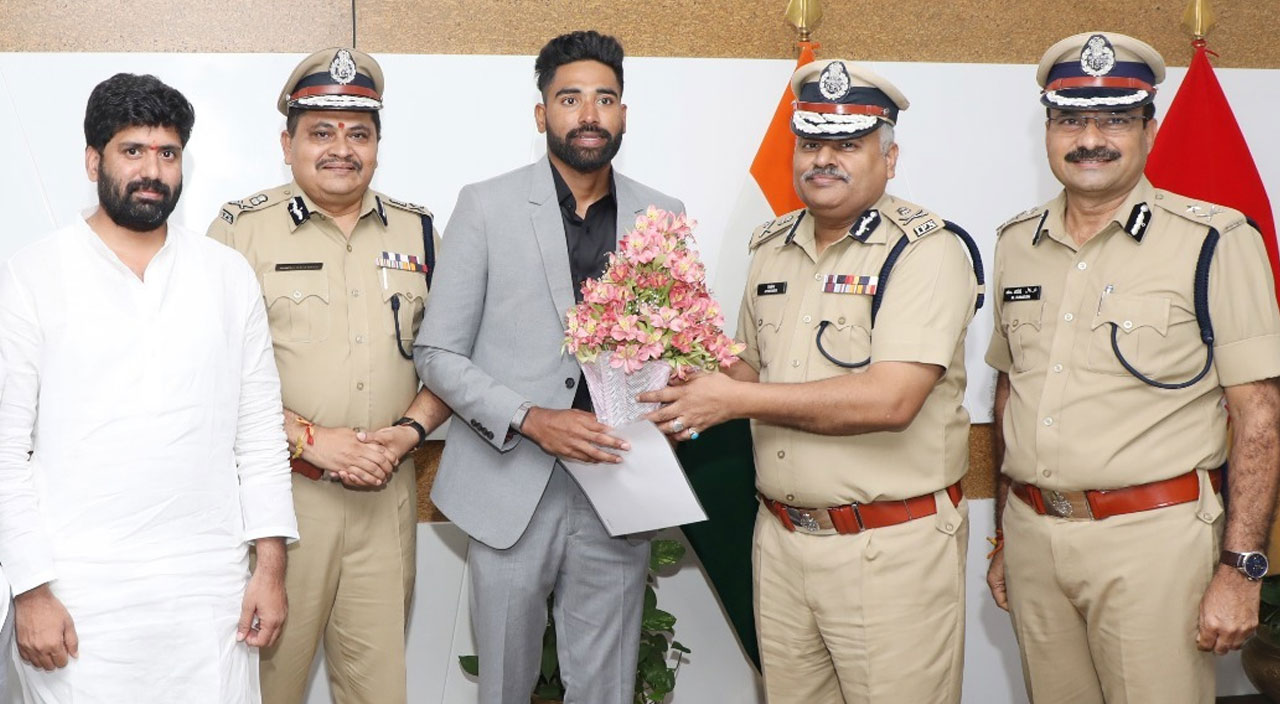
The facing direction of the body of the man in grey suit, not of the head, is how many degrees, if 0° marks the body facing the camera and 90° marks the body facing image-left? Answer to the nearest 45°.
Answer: approximately 315°

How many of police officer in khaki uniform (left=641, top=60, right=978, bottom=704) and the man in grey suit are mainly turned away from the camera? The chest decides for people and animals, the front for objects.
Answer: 0

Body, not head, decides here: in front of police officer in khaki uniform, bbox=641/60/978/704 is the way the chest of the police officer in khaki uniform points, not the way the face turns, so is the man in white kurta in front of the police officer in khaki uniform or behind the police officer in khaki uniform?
in front

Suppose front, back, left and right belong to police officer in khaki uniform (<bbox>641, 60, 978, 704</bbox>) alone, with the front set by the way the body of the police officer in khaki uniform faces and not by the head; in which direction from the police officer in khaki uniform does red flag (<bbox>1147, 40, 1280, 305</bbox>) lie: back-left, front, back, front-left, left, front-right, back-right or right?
back

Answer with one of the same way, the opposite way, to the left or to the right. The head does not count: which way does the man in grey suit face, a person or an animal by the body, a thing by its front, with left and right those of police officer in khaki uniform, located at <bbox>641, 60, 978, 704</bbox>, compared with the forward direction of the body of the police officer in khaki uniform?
to the left

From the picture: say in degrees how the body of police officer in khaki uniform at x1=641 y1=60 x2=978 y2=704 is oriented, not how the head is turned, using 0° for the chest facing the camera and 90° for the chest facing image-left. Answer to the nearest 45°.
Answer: approximately 45°

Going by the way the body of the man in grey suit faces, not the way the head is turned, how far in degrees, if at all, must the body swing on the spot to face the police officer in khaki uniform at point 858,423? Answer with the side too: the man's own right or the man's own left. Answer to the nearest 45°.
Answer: approximately 45° to the man's own left
